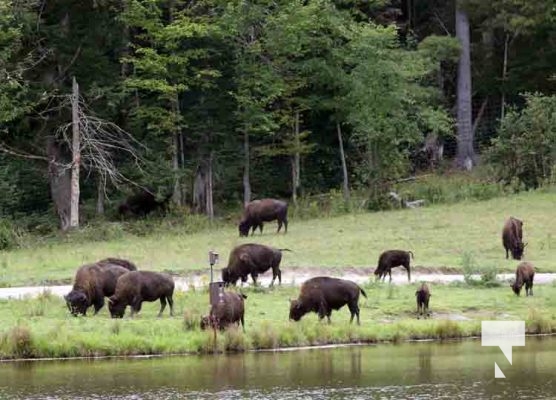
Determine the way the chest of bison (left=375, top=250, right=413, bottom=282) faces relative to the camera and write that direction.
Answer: to the viewer's left

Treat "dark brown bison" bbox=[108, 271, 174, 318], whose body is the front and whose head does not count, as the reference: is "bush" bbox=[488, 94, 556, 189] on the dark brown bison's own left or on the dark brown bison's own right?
on the dark brown bison's own right

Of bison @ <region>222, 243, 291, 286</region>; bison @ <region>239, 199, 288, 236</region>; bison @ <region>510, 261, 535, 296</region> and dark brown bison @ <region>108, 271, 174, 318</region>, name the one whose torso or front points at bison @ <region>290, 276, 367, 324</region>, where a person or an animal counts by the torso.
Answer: bison @ <region>510, 261, 535, 296</region>

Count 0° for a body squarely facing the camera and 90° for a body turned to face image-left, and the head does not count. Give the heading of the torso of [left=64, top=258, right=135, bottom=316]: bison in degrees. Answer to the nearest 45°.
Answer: approximately 45°

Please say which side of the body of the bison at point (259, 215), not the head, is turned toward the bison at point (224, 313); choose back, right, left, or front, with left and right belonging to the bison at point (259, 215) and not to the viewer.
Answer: left

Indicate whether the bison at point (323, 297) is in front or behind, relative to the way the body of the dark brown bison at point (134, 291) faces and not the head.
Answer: behind

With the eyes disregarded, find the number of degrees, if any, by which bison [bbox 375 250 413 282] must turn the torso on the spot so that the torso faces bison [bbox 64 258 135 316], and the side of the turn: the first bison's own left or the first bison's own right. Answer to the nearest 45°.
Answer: approximately 45° to the first bison's own left

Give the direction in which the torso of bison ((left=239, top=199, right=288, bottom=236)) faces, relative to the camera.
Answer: to the viewer's left

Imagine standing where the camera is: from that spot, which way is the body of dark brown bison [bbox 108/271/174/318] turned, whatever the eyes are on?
to the viewer's left

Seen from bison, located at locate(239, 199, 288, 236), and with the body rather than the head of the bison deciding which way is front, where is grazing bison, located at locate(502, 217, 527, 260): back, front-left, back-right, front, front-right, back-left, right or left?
back-left
